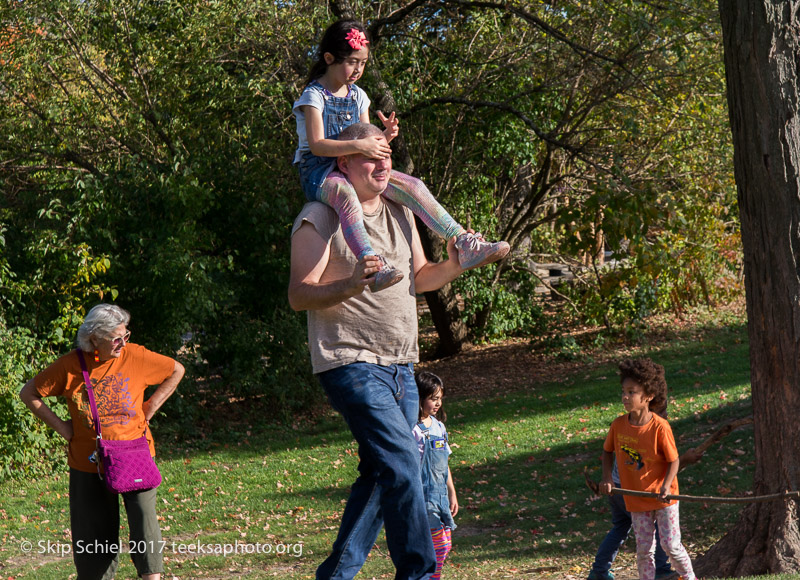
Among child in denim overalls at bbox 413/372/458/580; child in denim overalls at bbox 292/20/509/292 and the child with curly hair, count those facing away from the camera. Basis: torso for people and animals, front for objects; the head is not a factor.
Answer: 0

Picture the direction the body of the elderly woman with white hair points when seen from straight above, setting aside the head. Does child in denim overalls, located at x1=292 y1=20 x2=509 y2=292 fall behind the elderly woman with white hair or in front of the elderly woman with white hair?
in front

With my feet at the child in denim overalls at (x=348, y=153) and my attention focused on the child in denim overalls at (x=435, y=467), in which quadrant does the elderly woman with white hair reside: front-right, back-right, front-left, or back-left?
front-left

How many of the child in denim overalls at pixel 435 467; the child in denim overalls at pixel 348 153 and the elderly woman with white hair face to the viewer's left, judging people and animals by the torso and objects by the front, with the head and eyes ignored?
0

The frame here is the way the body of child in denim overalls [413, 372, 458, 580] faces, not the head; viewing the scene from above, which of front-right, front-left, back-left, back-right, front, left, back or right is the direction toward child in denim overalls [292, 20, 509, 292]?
front-right

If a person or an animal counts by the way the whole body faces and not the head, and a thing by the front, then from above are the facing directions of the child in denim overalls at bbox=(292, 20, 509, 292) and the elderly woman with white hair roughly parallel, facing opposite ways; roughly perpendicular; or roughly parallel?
roughly parallel

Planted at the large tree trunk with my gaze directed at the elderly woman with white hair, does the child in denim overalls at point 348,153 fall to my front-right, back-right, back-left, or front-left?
front-left

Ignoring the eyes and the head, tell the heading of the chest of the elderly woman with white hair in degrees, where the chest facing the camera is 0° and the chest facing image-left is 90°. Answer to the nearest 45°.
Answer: approximately 315°

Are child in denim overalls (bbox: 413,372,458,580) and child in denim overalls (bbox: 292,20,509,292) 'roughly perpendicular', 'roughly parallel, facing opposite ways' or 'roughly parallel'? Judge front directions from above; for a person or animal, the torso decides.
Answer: roughly parallel

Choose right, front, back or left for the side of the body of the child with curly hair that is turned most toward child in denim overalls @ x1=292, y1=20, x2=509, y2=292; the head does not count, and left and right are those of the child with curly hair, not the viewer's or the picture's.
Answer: front

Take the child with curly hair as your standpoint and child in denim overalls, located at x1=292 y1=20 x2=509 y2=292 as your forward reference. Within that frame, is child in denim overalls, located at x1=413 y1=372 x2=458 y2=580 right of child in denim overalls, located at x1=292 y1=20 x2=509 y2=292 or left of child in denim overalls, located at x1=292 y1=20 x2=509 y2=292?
right

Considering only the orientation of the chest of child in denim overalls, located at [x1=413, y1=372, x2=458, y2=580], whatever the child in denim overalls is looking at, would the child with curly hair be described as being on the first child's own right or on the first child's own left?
on the first child's own left

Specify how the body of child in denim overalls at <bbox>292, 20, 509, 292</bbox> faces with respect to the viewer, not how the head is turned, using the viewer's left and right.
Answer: facing the viewer and to the right of the viewer

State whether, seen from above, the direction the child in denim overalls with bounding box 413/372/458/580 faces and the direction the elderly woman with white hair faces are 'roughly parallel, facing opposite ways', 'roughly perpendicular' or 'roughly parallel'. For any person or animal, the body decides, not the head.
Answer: roughly parallel
